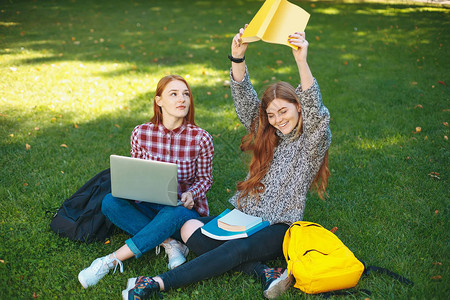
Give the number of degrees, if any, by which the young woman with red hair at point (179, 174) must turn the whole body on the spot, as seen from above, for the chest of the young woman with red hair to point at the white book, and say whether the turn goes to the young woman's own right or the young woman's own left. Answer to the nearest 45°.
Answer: approximately 45° to the young woman's own left

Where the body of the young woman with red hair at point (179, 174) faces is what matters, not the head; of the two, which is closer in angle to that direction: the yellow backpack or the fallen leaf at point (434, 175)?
the yellow backpack

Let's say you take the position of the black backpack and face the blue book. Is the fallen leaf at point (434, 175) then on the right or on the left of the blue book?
left

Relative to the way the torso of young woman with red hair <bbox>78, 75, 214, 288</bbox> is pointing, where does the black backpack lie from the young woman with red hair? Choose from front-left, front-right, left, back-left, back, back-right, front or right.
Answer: right

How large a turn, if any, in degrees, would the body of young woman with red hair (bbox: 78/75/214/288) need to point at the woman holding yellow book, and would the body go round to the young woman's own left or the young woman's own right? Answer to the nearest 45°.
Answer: approximately 45° to the young woman's own left

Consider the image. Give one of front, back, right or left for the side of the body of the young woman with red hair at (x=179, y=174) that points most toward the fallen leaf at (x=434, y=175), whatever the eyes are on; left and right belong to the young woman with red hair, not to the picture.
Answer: left

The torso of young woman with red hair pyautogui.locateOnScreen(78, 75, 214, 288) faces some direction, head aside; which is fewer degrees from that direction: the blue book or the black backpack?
the blue book

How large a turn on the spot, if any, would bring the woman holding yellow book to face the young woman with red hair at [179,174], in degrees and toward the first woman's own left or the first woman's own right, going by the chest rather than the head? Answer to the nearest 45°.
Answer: approximately 90° to the first woman's own right

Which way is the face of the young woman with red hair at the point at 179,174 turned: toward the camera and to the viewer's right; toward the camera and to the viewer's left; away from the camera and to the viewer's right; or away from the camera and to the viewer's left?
toward the camera and to the viewer's right

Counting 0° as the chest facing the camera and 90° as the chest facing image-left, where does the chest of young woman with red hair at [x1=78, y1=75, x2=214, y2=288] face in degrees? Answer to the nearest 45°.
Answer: approximately 0°
